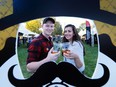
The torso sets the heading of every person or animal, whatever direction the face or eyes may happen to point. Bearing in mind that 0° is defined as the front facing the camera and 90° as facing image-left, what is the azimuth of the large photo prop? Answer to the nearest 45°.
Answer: approximately 0°

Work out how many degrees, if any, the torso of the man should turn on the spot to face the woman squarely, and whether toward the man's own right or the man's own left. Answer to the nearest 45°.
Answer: approximately 45° to the man's own left

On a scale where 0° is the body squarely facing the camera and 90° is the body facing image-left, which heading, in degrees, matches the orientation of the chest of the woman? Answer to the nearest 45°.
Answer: approximately 45°

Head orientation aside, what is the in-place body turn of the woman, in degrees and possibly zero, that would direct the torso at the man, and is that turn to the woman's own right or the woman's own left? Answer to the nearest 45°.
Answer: approximately 45° to the woman's own right
